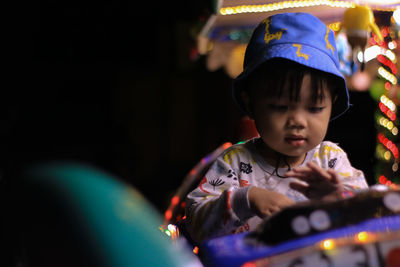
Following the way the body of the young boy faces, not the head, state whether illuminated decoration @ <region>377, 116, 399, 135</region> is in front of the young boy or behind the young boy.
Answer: behind

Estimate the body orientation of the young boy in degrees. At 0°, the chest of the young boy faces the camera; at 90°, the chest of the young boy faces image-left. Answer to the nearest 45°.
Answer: approximately 0°

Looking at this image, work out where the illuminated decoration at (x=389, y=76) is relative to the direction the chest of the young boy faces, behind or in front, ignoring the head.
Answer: behind

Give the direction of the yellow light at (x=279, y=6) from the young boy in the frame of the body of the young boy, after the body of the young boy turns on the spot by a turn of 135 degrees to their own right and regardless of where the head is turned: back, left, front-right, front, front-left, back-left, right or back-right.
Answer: front-right

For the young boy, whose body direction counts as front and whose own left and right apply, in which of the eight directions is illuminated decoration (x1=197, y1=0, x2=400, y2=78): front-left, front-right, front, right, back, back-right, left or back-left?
back
